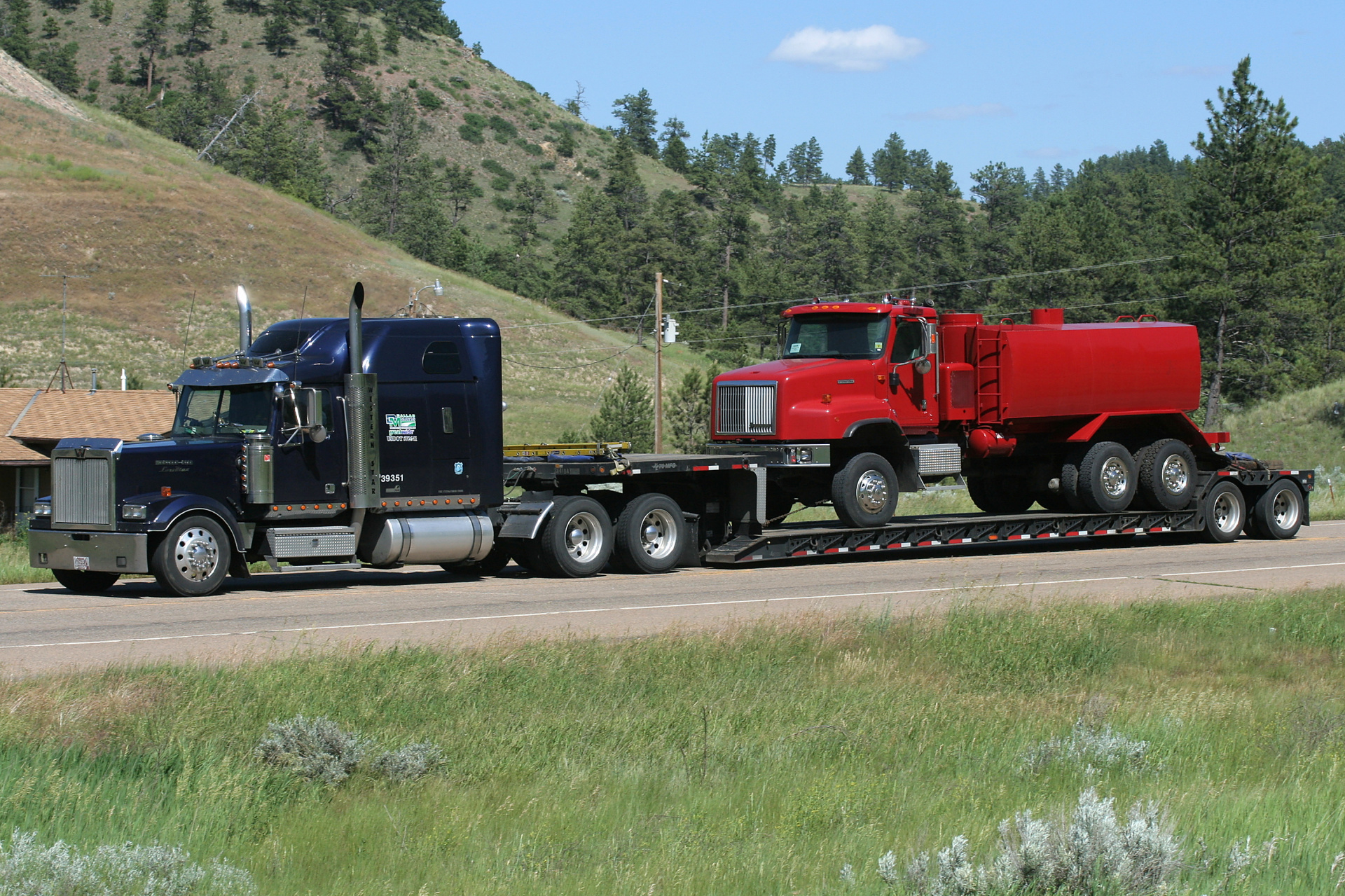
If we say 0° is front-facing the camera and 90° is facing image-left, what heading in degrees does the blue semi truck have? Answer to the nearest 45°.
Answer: approximately 45°

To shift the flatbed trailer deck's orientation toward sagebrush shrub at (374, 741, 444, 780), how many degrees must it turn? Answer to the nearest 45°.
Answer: approximately 45° to its left

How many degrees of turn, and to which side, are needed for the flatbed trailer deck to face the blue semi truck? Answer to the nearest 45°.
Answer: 0° — it already faces it

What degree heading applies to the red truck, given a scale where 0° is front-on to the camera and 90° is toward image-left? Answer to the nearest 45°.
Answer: approximately 45°

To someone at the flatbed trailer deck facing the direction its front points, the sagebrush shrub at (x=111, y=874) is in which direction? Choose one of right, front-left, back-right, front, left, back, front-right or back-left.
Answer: front-left
